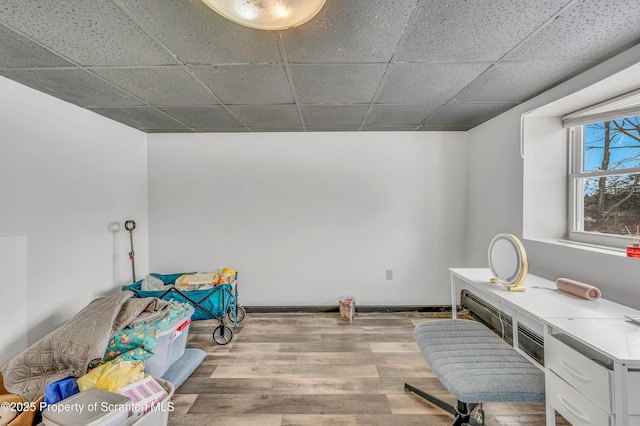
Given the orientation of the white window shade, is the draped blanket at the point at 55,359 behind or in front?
in front

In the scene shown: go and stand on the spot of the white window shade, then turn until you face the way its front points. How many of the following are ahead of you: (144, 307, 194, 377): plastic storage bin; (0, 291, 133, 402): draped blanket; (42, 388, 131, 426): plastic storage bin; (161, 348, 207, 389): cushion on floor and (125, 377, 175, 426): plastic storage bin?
5

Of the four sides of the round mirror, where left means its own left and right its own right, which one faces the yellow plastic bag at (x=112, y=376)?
front

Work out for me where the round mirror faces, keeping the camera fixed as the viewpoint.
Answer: facing the viewer and to the left of the viewer

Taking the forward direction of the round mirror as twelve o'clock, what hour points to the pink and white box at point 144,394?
The pink and white box is roughly at 12 o'clock from the round mirror.

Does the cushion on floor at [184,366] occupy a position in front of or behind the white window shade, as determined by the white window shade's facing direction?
in front

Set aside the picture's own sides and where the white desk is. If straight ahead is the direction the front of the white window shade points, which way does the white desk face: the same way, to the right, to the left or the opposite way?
the same way

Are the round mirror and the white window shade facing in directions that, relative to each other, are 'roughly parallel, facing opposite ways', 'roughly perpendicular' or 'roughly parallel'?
roughly parallel

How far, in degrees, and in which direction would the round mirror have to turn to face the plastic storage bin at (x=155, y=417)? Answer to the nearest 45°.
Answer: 0° — it already faces it

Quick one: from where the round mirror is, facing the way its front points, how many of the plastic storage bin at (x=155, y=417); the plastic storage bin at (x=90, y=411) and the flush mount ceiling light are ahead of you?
3

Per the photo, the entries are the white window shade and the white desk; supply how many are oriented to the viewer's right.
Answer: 0
